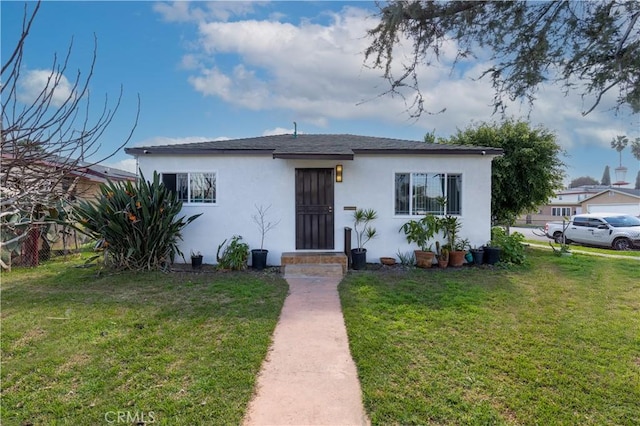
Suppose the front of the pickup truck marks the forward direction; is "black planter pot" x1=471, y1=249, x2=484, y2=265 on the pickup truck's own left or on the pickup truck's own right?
on the pickup truck's own right

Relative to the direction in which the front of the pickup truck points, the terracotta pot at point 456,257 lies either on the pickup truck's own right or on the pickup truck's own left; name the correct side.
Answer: on the pickup truck's own right

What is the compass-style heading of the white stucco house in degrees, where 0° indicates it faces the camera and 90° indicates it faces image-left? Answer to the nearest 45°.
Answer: approximately 0°

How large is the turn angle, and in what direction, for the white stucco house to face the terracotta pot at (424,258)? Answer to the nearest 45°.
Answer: approximately 90° to its left

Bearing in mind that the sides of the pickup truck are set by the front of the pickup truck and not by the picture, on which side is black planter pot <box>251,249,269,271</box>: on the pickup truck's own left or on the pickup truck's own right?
on the pickup truck's own right

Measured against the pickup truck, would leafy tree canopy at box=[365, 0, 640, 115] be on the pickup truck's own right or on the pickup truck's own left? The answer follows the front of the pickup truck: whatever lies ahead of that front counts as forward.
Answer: on the pickup truck's own right

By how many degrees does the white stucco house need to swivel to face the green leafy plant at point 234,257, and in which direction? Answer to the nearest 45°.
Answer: approximately 90° to its right
